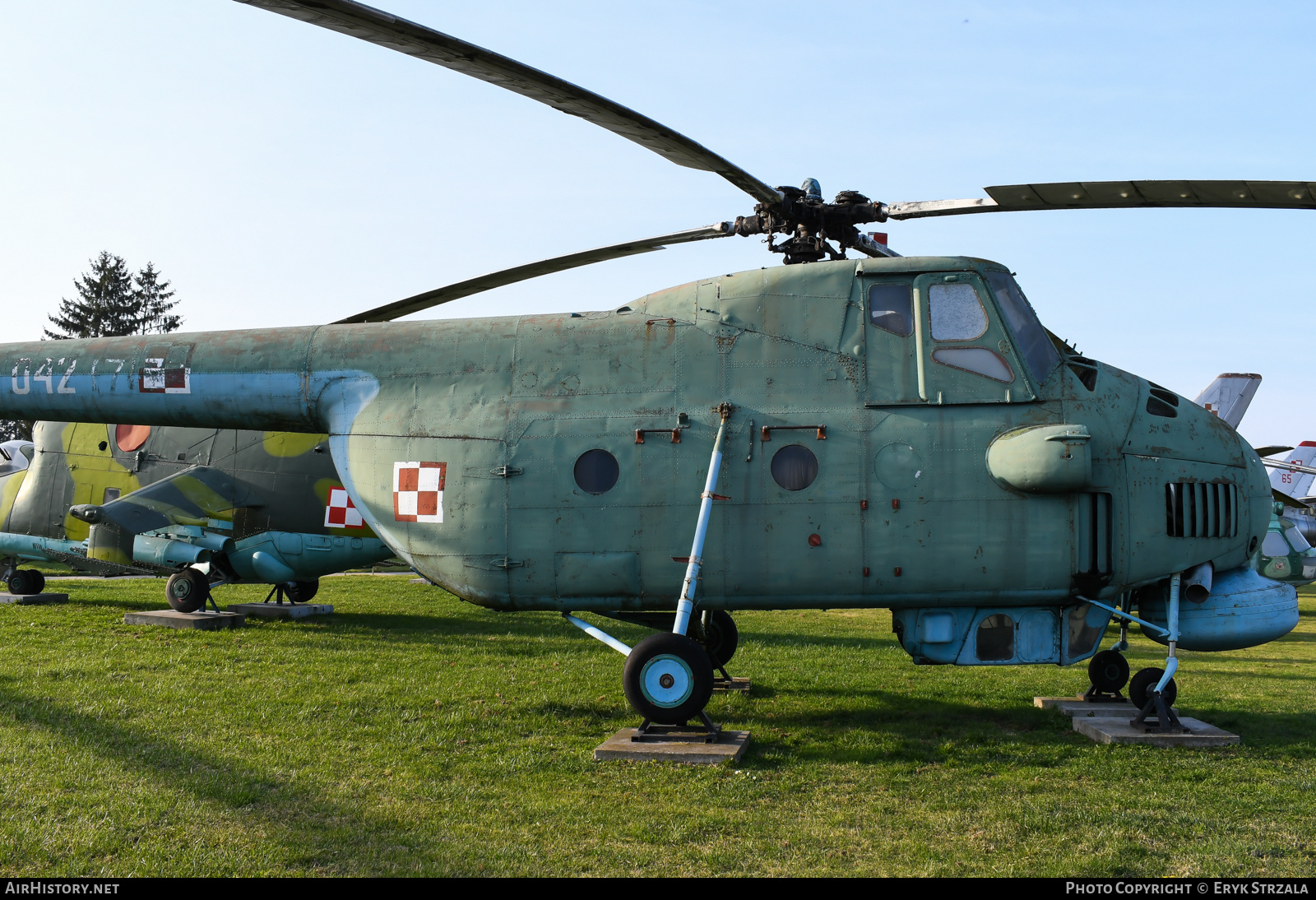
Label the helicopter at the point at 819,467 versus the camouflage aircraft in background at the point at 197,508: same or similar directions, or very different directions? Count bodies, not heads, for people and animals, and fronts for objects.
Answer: very different directions

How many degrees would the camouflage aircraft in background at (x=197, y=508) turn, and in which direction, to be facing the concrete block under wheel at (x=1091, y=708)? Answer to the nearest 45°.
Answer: approximately 180°

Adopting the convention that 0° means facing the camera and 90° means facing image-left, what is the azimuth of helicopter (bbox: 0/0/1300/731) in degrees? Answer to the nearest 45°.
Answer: approximately 270°

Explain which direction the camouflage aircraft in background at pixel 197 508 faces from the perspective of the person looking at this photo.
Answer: facing away from the viewer and to the left of the viewer

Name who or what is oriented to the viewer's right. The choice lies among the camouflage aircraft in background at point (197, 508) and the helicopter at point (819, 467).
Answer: the helicopter

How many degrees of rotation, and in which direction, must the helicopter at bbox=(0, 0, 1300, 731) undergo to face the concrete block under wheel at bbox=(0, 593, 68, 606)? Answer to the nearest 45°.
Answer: approximately 135° to its left

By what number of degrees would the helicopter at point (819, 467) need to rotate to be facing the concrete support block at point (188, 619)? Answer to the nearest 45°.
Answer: approximately 135° to its left

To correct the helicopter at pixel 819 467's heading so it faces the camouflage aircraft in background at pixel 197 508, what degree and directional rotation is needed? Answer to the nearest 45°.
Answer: approximately 135° to its left

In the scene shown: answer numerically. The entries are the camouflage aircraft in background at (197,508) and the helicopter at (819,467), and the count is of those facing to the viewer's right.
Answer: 1
